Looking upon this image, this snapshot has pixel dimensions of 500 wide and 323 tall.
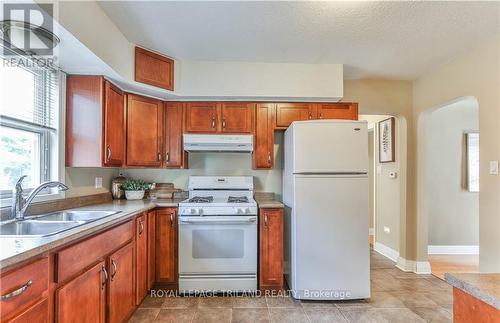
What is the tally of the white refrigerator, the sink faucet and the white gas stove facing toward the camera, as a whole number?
2

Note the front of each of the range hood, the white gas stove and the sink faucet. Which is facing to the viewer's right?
the sink faucet

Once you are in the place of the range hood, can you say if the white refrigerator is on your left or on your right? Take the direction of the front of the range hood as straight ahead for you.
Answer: on your left

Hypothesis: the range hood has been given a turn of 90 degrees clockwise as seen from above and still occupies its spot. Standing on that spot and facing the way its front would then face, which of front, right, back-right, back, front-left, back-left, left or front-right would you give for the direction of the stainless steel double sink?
front-left

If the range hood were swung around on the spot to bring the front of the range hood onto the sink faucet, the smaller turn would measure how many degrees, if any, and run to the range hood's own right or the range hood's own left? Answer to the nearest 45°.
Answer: approximately 45° to the range hood's own right

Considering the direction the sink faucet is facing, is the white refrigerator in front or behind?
in front

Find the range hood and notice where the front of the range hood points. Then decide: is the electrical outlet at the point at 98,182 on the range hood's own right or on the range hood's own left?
on the range hood's own right

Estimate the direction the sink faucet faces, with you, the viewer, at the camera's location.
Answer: facing to the right of the viewer

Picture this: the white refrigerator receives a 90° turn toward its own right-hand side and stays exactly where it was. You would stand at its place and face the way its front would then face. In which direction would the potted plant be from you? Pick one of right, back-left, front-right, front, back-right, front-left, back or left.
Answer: front
